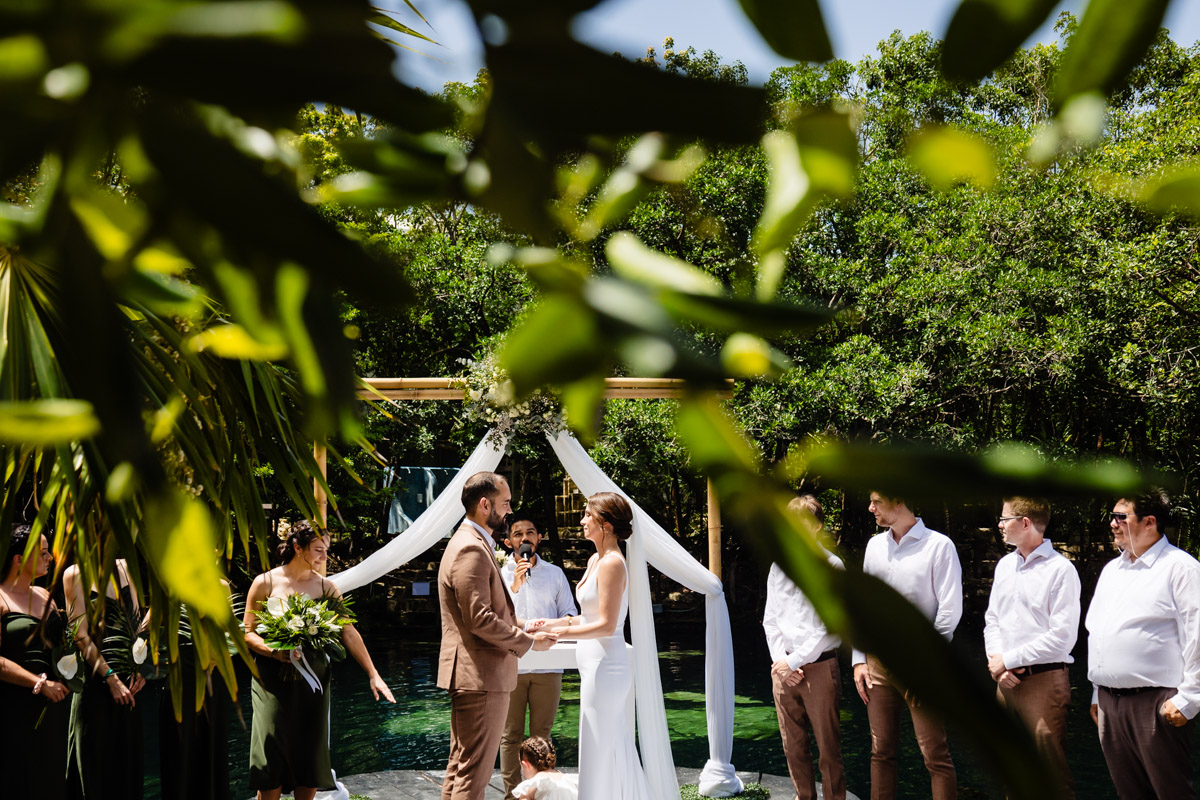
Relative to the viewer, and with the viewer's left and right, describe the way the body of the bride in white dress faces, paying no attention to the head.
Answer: facing to the left of the viewer

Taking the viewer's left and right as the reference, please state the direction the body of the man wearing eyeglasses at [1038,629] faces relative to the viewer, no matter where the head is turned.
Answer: facing the viewer and to the left of the viewer

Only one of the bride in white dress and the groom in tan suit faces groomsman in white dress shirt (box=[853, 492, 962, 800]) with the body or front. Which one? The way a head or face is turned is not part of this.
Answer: the groom in tan suit

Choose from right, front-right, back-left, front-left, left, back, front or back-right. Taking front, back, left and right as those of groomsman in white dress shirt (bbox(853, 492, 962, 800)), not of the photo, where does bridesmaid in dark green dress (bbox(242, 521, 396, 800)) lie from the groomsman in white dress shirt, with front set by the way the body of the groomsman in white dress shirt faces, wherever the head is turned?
front-right

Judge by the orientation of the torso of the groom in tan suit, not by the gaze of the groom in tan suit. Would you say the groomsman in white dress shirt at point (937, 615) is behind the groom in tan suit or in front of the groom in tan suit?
in front

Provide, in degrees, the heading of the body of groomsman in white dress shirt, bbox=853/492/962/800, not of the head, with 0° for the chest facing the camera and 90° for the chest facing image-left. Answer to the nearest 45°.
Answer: approximately 45°

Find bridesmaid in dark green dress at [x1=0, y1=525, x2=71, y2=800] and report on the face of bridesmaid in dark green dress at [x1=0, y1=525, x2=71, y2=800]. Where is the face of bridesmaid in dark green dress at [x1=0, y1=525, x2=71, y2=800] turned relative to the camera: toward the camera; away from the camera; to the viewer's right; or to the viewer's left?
to the viewer's right

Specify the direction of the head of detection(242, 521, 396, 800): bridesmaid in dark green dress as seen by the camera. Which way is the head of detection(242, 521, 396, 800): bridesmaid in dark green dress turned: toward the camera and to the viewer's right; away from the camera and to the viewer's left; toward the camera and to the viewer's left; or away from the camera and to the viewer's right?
toward the camera and to the viewer's right

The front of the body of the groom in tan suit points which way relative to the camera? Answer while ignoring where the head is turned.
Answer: to the viewer's right

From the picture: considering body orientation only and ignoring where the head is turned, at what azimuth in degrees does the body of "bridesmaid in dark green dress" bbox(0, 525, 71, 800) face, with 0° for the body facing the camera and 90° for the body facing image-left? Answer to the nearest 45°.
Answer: approximately 315°

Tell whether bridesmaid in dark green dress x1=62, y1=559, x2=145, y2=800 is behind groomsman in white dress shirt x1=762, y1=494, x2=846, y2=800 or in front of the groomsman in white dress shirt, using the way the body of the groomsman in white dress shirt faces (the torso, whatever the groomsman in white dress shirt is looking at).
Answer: in front
